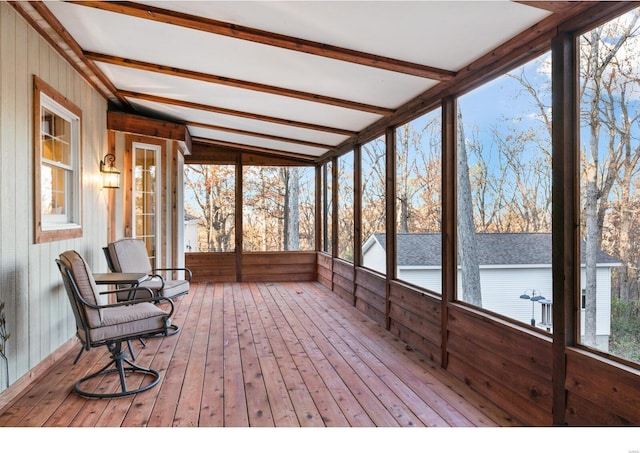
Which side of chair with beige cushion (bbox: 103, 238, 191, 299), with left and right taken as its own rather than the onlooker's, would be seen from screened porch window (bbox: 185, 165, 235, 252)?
left

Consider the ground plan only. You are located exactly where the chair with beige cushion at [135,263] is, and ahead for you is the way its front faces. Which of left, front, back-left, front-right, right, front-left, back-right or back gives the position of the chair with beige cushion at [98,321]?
front-right

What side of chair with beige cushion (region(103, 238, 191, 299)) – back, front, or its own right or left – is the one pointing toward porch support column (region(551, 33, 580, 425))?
front

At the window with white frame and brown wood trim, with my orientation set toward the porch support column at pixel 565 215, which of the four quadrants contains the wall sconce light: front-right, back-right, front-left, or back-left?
back-left

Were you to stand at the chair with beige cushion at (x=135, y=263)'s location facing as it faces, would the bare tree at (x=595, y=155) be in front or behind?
in front

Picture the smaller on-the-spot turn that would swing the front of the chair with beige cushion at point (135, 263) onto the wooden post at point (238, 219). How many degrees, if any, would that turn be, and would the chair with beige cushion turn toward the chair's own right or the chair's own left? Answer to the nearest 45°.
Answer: approximately 90° to the chair's own left

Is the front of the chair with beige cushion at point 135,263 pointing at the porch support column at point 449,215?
yes

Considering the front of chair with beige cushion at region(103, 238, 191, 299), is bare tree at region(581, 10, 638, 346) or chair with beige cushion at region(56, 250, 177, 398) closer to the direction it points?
the bare tree

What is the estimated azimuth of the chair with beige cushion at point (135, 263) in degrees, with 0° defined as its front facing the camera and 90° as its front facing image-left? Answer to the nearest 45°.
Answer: approximately 315°

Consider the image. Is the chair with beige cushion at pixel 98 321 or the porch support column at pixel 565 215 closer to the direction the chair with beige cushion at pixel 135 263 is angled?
the porch support column

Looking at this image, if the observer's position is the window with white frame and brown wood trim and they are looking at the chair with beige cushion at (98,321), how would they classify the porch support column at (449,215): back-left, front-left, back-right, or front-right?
front-left

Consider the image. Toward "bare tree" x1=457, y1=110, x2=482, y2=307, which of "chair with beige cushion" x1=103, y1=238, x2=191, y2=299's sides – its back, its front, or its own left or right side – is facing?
front

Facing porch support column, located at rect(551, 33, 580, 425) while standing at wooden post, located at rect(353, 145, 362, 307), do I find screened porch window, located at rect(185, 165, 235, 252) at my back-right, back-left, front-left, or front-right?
back-right

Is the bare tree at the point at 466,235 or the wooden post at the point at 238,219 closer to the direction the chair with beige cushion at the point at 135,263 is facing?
the bare tree

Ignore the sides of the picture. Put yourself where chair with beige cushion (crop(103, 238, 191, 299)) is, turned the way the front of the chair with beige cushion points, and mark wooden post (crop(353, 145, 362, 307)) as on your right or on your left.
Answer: on your left
